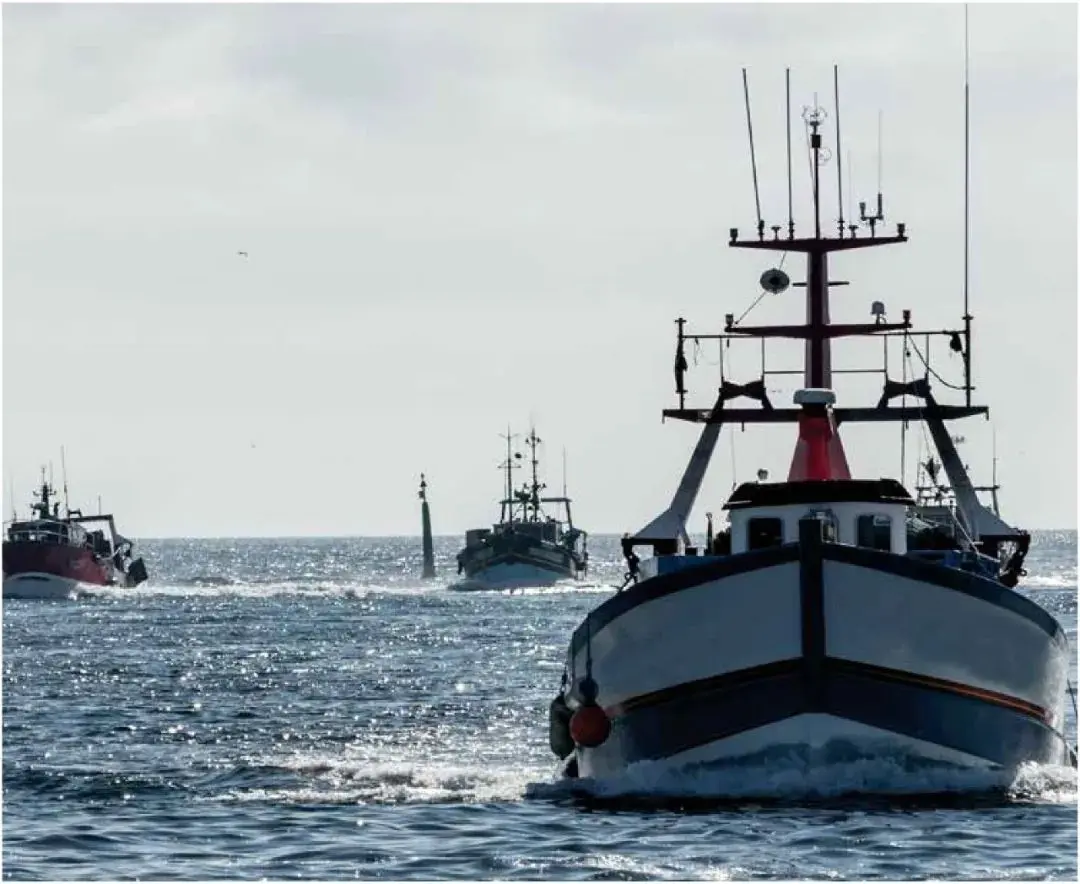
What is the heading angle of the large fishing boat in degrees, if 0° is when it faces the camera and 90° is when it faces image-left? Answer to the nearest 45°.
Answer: approximately 0°
